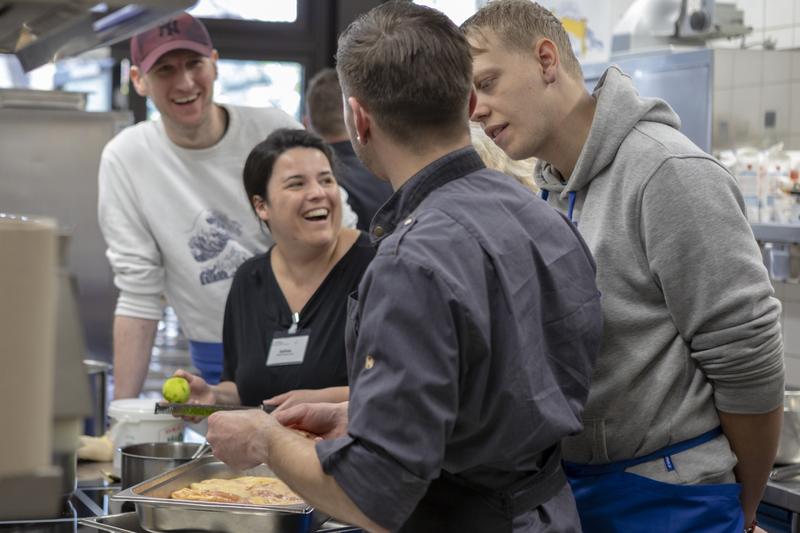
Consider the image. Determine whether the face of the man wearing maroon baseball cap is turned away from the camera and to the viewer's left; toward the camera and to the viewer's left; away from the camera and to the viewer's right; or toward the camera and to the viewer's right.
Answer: toward the camera and to the viewer's right

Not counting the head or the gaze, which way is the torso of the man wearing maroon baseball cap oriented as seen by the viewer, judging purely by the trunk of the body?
toward the camera

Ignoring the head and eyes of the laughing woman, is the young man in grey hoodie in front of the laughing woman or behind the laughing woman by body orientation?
in front

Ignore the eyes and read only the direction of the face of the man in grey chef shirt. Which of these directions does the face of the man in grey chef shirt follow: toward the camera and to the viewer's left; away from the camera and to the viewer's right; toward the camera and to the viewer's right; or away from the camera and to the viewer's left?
away from the camera and to the viewer's left

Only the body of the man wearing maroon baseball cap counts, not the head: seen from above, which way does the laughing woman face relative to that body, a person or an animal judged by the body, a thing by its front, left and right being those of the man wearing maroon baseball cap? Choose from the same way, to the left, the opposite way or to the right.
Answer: the same way

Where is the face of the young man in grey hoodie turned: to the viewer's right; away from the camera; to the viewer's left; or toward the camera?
to the viewer's left

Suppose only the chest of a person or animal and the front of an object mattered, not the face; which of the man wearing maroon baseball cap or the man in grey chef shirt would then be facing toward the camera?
the man wearing maroon baseball cap

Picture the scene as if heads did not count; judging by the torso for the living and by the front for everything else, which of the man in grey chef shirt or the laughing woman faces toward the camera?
the laughing woman

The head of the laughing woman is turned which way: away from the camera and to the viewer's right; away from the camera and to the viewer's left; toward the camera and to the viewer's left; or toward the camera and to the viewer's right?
toward the camera and to the viewer's right

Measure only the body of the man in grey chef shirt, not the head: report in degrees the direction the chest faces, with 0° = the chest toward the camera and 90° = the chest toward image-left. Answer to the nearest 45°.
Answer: approximately 135°

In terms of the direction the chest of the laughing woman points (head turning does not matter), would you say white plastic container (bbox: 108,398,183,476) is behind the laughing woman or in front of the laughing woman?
in front

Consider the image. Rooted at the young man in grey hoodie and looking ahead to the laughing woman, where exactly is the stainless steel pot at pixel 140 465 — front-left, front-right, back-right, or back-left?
front-left

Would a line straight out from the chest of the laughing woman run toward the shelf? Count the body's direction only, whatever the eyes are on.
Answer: no

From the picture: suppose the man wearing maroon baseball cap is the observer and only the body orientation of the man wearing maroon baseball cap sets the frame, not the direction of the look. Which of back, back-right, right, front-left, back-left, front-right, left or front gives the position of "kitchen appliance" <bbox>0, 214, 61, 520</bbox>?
front

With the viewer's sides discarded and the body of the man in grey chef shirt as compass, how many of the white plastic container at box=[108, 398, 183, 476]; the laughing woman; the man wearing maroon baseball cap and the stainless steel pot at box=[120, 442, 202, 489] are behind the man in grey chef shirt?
0

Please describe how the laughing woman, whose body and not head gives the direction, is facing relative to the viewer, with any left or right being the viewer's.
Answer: facing the viewer

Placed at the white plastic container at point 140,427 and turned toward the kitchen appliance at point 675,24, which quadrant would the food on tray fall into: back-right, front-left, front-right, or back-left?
back-right
